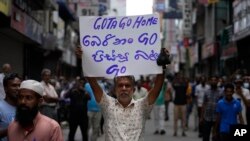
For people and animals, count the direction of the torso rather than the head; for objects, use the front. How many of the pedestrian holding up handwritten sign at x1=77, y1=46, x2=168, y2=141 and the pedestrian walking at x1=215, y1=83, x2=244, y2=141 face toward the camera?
2

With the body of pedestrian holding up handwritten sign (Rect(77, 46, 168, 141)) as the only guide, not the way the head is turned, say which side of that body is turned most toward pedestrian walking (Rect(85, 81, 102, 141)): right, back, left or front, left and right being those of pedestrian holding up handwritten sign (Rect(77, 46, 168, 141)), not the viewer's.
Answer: back

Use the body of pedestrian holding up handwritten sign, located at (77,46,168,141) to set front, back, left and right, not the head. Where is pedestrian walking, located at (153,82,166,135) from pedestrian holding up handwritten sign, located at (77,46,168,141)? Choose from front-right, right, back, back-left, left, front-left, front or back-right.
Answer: back

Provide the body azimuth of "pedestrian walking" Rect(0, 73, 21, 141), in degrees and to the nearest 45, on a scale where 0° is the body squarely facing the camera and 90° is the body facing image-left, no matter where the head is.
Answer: approximately 315°

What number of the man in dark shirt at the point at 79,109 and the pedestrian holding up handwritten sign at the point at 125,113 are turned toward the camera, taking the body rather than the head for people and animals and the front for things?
2

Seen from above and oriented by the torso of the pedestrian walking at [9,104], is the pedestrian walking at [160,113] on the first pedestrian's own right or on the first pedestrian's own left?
on the first pedestrian's own left

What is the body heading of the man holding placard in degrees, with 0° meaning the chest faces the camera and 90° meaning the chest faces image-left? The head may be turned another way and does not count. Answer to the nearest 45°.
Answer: approximately 0°

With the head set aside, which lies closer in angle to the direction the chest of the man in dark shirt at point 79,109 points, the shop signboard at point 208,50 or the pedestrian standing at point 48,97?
the pedestrian standing

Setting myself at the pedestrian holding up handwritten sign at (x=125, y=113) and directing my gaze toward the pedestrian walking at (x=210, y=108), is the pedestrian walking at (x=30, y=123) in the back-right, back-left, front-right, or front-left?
back-left
